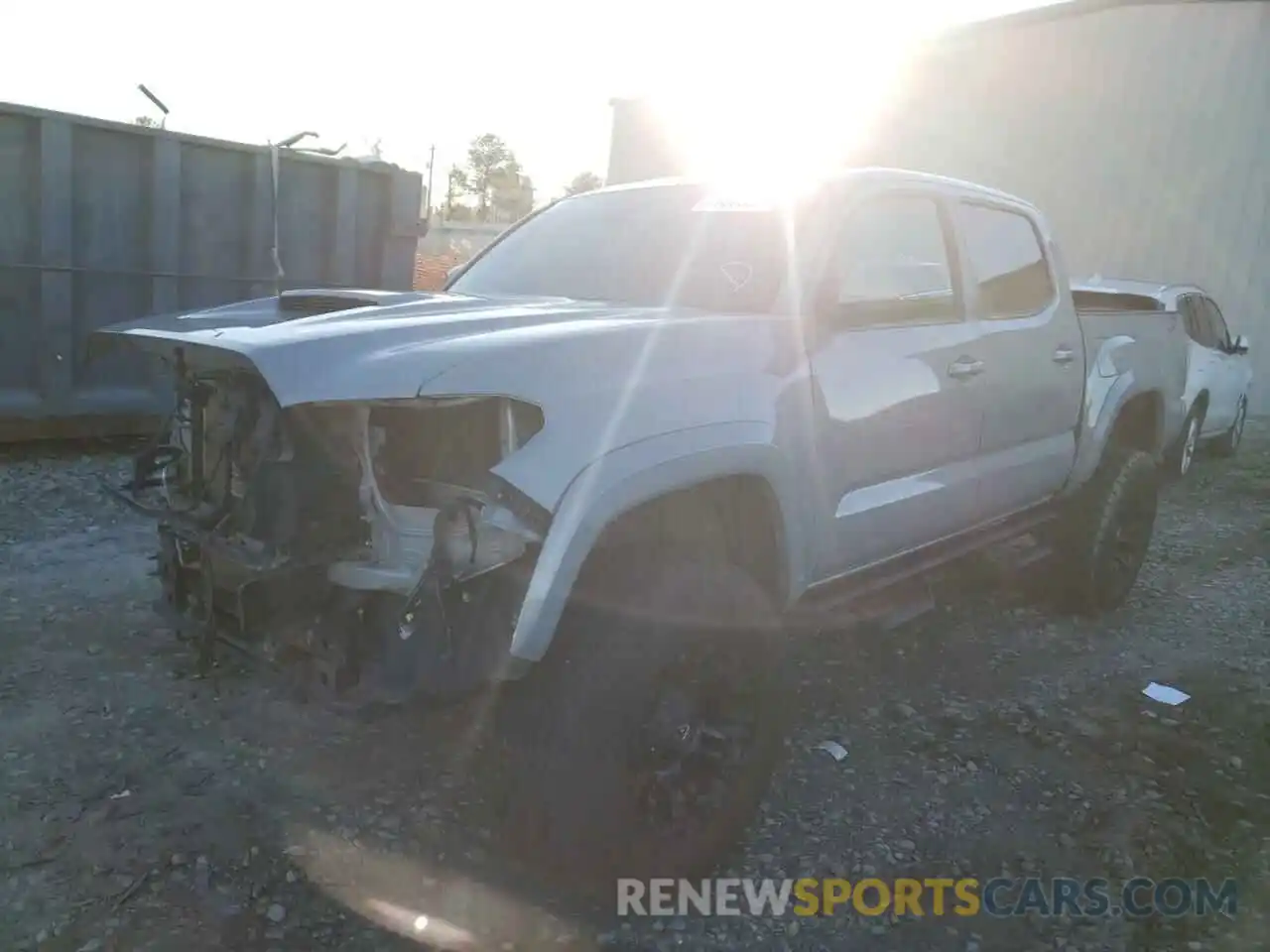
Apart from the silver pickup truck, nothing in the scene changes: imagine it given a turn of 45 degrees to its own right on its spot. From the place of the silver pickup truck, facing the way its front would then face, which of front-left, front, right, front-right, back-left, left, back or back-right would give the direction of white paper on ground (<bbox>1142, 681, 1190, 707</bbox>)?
back-right

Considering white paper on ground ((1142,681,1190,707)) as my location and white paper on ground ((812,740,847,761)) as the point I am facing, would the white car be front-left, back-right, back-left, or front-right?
back-right

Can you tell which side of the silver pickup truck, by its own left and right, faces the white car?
back

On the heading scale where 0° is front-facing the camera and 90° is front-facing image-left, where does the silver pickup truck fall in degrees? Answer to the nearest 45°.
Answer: approximately 45°
